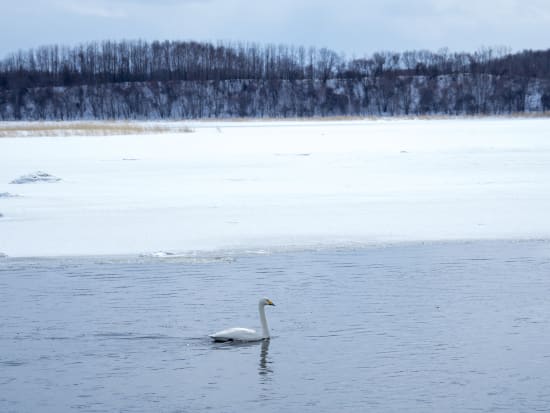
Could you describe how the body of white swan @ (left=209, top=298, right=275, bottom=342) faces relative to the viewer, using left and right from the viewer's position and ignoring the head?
facing to the right of the viewer
